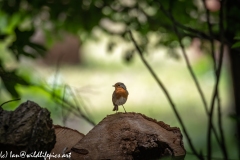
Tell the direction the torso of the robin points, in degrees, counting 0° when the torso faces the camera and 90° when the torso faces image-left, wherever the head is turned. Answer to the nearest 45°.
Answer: approximately 315°
